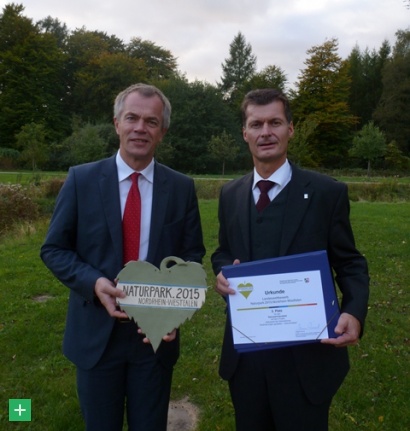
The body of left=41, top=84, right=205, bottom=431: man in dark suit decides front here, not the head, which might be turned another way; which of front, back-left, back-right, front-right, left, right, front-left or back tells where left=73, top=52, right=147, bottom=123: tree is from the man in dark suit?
back

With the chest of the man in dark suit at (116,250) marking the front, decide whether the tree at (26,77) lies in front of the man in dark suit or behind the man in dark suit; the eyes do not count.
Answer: behind

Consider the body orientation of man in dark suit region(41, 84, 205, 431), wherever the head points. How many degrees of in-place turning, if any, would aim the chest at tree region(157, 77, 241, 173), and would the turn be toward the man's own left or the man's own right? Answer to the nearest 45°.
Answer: approximately 180°

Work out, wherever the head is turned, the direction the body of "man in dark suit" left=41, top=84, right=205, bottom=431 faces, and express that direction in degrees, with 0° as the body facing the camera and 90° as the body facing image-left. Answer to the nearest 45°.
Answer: approximately 0°

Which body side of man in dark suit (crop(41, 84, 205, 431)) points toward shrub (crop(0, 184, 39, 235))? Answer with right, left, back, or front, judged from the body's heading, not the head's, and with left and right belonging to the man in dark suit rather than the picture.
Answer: back

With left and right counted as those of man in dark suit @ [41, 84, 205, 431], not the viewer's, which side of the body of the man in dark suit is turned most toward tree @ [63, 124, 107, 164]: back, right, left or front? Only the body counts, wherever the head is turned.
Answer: back

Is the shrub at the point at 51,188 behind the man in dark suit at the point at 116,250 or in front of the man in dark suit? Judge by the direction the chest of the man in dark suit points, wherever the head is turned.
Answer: behind

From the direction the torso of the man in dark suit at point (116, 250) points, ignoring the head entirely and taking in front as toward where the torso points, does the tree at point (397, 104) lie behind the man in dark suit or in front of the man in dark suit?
behind
